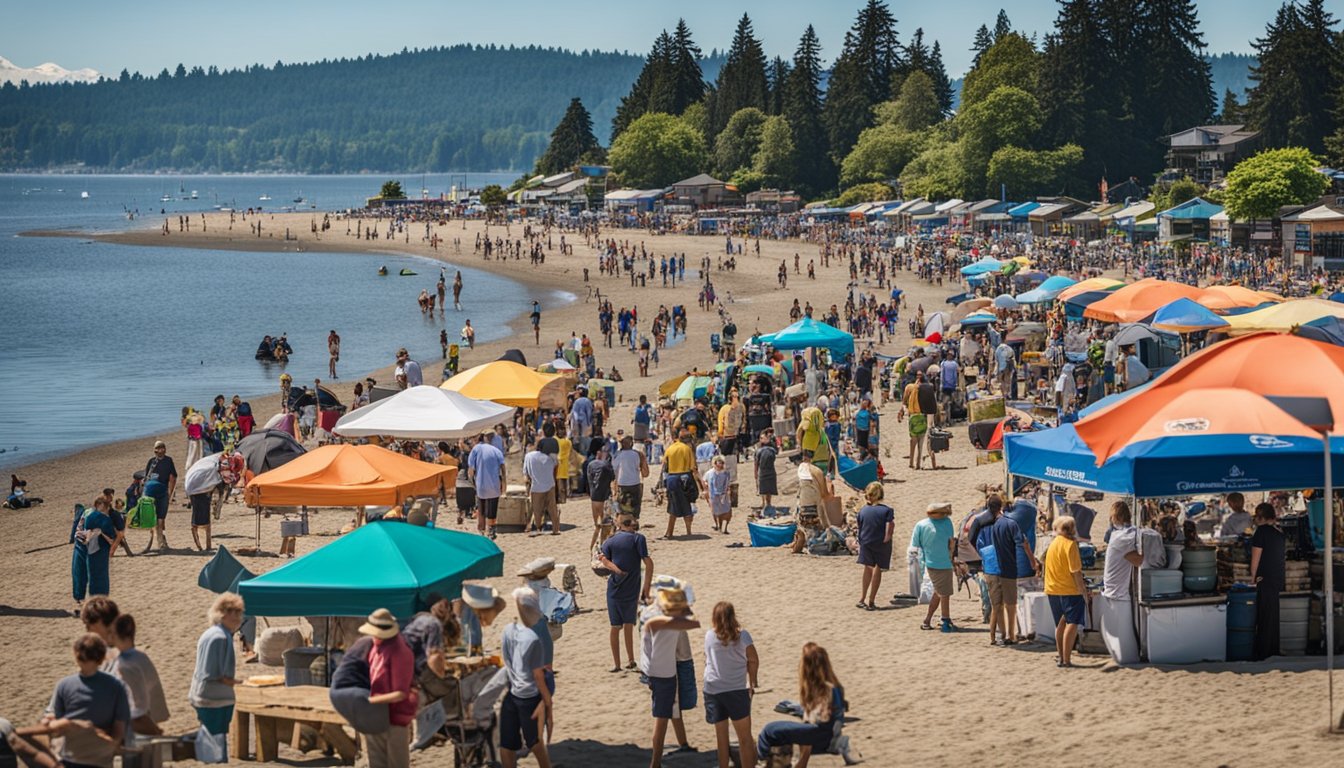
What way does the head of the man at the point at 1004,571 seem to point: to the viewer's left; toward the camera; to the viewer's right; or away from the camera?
away from the camera

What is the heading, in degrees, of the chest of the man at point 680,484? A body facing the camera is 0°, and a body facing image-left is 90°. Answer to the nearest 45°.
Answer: approximately 180°

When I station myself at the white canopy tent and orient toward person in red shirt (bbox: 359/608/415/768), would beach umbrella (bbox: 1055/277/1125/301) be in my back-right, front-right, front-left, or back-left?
back-left

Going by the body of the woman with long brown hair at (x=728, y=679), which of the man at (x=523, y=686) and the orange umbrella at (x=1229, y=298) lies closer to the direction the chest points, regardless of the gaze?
the orange umbrella

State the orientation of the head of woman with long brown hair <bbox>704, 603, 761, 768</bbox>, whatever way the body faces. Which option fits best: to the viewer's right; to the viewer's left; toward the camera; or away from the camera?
away from the camera

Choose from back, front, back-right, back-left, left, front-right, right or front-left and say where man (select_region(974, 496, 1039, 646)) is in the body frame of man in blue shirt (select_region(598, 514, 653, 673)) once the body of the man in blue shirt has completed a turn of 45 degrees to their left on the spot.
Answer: back-right

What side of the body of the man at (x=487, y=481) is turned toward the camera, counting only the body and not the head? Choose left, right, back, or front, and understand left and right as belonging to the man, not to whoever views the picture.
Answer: back

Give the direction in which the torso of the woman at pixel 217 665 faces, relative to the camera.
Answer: to the viewer's right

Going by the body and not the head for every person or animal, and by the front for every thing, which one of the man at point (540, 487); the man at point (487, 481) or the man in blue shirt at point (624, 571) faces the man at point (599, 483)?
the man in blue shirt
